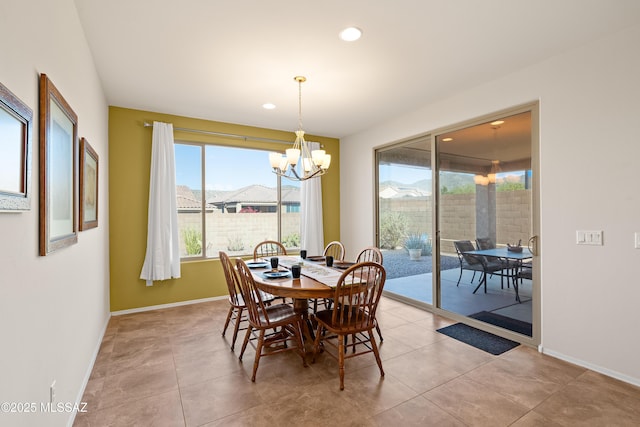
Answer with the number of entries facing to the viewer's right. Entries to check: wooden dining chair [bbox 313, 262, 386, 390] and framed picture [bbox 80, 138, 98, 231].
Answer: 1

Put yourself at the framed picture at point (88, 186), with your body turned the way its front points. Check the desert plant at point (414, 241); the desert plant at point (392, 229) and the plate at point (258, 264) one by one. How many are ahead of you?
3

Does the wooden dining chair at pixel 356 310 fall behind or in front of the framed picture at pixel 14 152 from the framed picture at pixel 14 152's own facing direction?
in front

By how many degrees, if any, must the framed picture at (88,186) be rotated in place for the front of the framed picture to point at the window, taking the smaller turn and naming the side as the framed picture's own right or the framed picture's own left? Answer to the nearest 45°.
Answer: approximately 45° to the framed picture's own left

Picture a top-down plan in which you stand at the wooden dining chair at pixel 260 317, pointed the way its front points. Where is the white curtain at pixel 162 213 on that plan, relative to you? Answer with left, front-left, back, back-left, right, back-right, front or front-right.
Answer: left

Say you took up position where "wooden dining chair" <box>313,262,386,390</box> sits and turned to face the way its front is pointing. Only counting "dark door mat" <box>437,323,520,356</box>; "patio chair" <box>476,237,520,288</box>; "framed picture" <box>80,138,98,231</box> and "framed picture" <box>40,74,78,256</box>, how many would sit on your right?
2

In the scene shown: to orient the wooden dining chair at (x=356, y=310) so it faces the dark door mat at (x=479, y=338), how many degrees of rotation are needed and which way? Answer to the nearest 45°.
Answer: approximately 90° to its right

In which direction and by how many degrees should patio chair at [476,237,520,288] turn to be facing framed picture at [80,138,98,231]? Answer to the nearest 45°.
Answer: approximately 90° to its right

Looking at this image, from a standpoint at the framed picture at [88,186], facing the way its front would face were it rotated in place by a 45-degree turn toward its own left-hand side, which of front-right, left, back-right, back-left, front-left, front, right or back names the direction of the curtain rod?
front

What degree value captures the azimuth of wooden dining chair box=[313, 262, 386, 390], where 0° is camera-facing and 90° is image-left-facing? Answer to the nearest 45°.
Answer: approximately 135°

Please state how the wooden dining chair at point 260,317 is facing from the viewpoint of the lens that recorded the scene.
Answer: facing away from the viewer and to the right of the viewer

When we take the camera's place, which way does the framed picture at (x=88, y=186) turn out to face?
facing to the right of the viewer

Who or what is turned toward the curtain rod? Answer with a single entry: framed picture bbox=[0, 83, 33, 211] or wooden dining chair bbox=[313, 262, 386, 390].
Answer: the wooden dining chair

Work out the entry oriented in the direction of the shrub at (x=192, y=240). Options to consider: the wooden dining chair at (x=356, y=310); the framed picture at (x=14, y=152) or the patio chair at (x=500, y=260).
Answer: the wooden dining chair

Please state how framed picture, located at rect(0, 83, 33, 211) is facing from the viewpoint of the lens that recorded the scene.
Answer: facing the viewer and to the right of the viewer

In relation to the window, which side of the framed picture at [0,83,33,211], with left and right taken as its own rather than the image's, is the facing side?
left

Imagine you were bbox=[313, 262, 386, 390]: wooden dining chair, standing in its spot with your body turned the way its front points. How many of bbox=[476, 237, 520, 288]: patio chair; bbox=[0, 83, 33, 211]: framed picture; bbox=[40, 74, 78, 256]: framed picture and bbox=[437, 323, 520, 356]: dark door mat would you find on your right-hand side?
2

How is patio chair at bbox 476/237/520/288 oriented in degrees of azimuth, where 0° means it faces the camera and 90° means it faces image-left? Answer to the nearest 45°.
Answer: approximately 315°

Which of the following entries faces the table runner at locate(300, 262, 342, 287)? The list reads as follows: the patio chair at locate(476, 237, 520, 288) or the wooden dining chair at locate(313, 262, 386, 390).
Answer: the wooden dining chair
